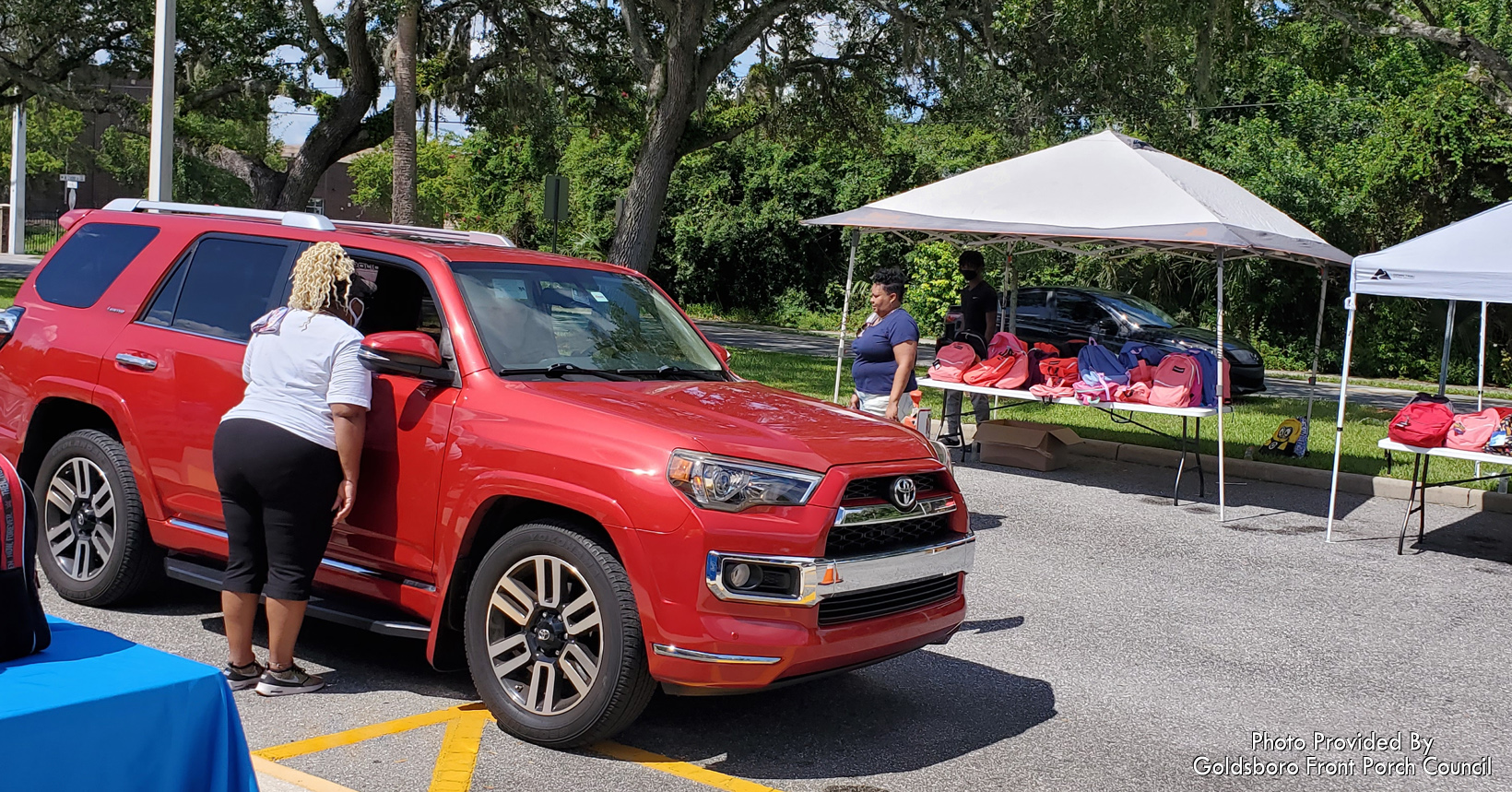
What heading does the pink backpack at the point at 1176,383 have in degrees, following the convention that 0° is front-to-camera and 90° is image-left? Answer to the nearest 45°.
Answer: approximately 45°

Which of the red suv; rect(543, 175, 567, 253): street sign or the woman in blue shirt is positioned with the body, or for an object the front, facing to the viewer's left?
the woman in blue shirt

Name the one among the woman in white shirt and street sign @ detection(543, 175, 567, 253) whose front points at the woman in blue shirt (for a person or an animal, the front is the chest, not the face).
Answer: the woman in white shirt

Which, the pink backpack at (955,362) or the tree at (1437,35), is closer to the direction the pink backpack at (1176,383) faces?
the pink backpack at (955,362)

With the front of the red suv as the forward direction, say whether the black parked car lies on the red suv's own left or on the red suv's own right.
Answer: on the red suv's own left

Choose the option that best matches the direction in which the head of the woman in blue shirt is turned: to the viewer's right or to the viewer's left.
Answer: to the viewer's left

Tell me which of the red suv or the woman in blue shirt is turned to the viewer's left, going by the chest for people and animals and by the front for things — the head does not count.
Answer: the woman in blue shirt

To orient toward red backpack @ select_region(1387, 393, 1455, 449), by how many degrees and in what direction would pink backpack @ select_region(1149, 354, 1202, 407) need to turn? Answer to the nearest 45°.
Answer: approximately 90° to its left

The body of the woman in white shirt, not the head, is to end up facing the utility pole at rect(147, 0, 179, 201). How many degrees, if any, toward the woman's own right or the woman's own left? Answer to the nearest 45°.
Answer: approximately 45° to the woman's own left

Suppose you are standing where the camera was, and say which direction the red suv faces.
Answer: facing the viewer and to the right of the viewer

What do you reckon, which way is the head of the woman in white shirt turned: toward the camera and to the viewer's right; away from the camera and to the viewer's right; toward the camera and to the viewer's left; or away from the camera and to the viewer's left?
away from the camera and to the viewer's right

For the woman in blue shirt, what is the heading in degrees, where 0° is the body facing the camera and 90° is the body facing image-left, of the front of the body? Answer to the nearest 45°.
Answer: approximately 90°

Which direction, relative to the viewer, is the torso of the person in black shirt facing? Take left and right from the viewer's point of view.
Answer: facing the viewer and to the left of the viewer

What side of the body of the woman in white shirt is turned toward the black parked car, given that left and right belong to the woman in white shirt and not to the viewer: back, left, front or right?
front
